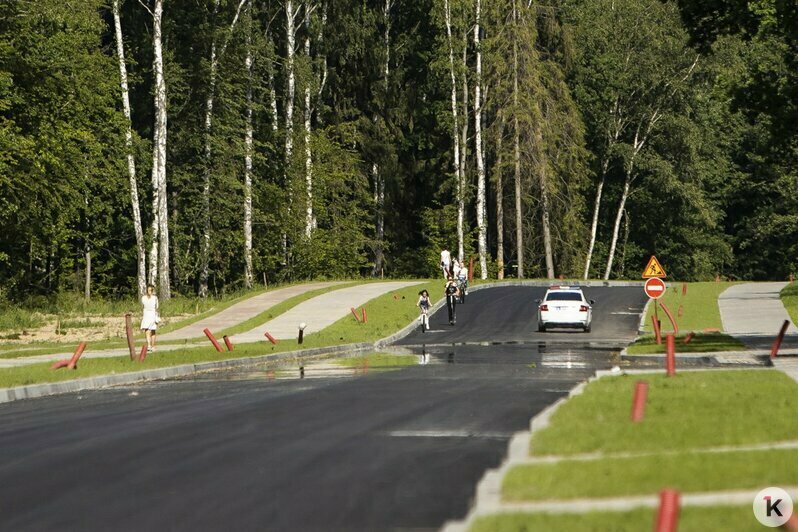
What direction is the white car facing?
away from the camera

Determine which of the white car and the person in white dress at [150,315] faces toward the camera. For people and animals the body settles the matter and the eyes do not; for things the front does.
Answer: the person in white dress

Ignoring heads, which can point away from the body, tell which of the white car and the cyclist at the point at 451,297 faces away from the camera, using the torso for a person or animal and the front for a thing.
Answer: the white car

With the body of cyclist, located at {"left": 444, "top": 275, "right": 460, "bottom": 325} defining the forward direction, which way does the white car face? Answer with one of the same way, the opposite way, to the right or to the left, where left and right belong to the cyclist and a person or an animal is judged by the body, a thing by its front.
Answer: the opposite way

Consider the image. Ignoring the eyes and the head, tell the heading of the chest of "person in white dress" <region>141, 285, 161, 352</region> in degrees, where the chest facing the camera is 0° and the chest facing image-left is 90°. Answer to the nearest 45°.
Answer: approximately 0°

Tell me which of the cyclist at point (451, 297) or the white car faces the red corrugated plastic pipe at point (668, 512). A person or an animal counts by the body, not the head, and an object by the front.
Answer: the cyclist

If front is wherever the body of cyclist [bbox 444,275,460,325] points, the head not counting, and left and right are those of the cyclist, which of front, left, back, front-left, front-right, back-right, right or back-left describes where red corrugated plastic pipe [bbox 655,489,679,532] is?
front

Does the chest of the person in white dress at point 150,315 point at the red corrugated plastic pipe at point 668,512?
yes

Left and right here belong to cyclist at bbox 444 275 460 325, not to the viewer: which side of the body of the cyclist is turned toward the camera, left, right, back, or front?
front

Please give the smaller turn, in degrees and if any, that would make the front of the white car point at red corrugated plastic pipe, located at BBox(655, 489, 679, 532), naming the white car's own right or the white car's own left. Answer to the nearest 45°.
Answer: approximately 180°

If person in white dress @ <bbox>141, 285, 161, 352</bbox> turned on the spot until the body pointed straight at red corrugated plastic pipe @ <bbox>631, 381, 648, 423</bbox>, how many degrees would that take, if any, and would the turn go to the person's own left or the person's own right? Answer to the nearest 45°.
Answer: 0° — they already face it

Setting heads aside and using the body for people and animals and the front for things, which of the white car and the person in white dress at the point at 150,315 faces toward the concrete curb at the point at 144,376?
the person in white dress

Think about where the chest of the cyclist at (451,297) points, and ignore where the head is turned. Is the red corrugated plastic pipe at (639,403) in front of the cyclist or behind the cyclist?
in front

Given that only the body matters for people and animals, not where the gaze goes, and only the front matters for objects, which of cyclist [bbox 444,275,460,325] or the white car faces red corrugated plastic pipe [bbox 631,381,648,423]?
the cyclist

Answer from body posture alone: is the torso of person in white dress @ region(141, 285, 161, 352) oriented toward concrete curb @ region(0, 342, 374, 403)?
yes
